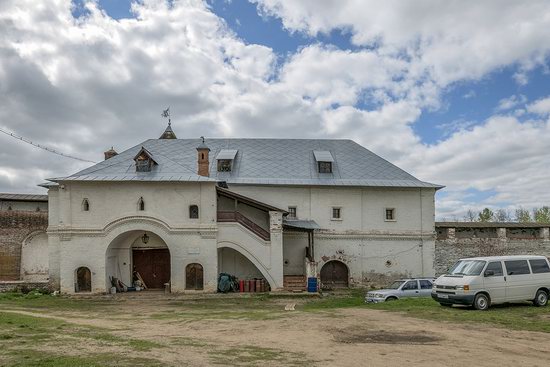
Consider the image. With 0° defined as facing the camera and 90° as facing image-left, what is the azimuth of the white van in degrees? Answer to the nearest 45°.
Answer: approximately 45°

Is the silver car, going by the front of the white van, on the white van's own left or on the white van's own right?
on the white van's own right

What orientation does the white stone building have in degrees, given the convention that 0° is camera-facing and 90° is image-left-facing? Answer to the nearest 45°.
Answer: approximately 0°

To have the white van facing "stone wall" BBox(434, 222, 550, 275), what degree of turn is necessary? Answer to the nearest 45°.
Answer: approximately 135° to its right

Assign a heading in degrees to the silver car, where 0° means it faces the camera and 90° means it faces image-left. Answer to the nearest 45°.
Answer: approximately 45°

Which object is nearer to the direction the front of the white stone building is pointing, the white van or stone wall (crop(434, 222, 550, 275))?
the white van
